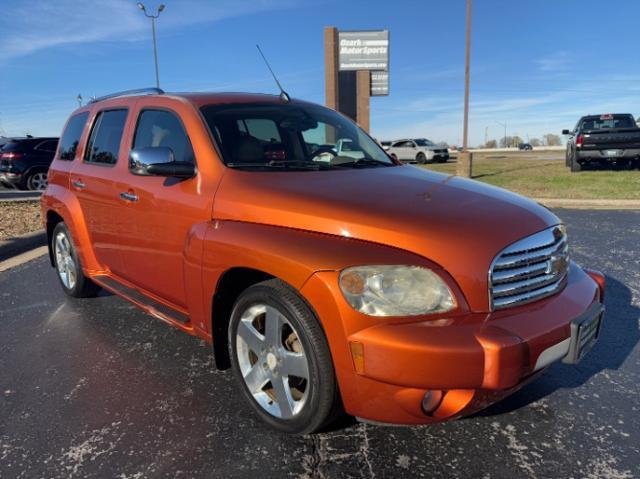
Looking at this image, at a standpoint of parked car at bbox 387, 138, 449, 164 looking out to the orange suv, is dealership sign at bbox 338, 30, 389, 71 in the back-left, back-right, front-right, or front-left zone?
back-right

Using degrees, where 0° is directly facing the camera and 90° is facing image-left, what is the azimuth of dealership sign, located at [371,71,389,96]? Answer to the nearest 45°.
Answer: approximately 0°

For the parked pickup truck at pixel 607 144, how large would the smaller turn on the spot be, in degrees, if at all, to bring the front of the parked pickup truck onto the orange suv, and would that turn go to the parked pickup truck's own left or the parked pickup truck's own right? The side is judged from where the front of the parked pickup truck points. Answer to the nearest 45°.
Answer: approximately 180°

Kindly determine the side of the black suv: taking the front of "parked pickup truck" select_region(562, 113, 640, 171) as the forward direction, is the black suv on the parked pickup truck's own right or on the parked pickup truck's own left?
on the parked pickup truck's own left

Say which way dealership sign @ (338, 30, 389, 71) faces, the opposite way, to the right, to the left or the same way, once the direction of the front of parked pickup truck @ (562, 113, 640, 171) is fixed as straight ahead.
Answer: the opposite way

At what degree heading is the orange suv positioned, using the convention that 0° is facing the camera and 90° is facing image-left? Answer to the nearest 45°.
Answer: approximately 315°

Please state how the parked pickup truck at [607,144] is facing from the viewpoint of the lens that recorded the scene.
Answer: facing away from the viewer

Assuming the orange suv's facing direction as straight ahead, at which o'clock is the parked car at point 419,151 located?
The parked car is roughly at 8 o'clock from the orange suv.

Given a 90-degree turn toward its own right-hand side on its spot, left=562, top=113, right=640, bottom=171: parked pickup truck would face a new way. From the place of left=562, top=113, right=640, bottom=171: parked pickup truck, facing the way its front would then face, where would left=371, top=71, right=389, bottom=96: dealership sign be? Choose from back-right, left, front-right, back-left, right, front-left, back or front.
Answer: back-left

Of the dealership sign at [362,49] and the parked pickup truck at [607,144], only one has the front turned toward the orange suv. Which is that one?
the dealership sign

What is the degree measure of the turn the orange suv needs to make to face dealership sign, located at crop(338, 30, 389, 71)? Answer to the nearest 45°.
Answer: approximately 135° to its left
